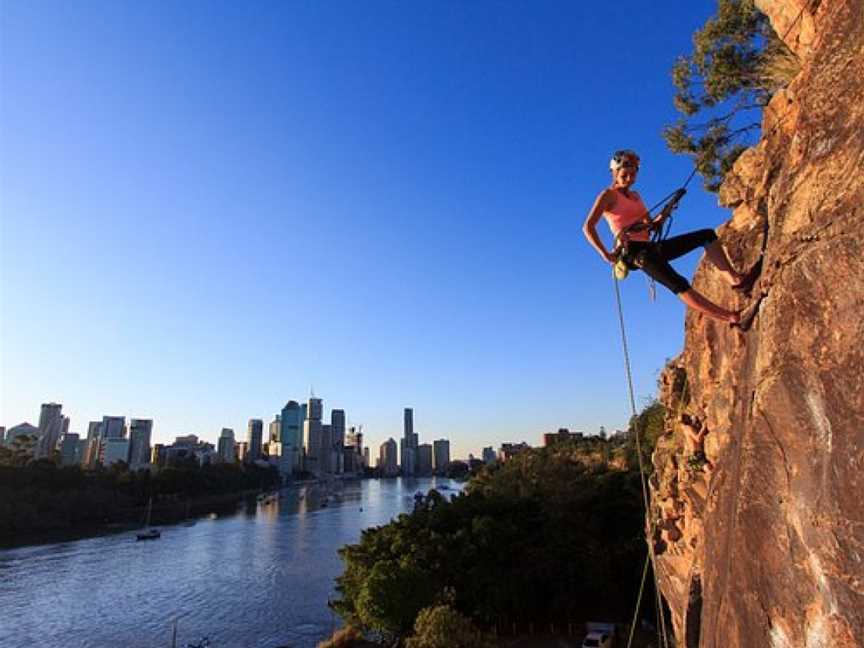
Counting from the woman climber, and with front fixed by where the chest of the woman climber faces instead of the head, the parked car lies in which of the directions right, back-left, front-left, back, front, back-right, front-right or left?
back-left

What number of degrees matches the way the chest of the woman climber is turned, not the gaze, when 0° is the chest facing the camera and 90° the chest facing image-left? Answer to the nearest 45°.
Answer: approximately 315°
